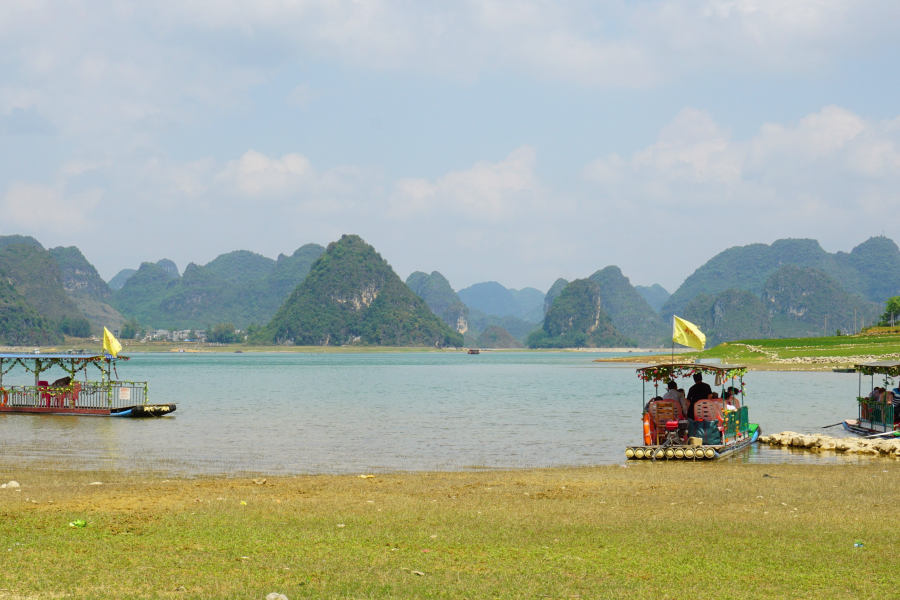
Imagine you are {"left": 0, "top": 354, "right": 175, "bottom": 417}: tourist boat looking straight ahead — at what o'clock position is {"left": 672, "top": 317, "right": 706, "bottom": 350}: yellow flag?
The yellow flag is roughly at 2 o'clock from the tourist boat.

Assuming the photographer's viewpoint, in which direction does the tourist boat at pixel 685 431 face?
facing away from the viewer and to the right of the viewer

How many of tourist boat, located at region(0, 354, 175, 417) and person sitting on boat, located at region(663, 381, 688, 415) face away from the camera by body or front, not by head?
1

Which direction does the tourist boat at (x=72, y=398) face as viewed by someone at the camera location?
facing to the right of the viewer

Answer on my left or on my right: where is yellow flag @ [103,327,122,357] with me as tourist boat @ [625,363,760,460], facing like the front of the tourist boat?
on my left

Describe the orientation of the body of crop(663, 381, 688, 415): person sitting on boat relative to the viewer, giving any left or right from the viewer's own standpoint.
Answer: facing away from the viewer

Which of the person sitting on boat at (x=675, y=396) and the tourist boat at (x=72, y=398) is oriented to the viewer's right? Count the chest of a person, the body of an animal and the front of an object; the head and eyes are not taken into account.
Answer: the tourist boat
